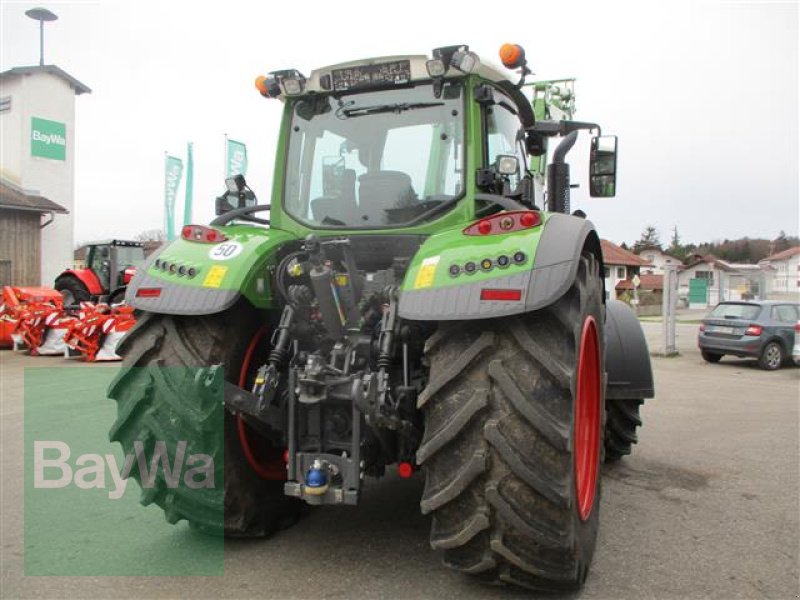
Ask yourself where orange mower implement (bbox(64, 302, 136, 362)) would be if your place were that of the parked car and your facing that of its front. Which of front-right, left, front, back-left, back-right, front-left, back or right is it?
back

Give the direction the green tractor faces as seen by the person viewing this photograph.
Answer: facing away from the viewer and to the right of the viewer

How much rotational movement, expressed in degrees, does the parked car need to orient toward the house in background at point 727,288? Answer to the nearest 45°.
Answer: approximately 45° to its left

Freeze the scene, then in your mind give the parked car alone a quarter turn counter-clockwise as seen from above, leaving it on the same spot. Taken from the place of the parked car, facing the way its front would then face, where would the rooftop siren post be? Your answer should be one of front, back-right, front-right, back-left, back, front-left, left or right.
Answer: front-left

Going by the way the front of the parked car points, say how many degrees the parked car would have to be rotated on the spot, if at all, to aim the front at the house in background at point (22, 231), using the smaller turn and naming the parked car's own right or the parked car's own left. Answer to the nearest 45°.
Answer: approximately 135° to the parked car's own left

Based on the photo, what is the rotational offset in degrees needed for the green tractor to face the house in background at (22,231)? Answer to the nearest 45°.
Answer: approximately 90° to its left

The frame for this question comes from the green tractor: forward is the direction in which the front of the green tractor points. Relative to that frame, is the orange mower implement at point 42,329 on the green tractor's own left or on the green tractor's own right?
on the green tractor's own left

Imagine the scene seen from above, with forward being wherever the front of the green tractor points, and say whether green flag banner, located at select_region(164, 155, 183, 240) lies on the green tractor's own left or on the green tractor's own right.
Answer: on the green tractor's own left
